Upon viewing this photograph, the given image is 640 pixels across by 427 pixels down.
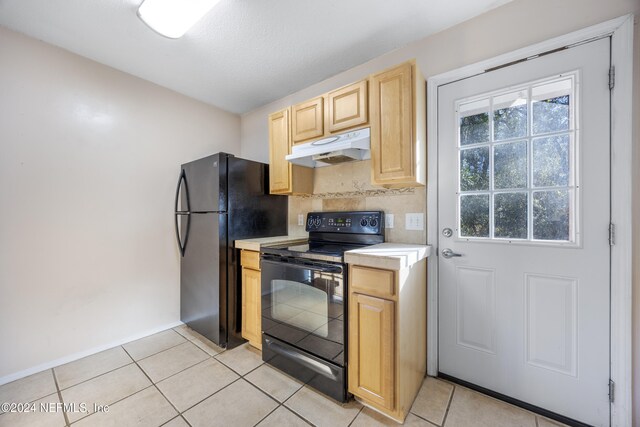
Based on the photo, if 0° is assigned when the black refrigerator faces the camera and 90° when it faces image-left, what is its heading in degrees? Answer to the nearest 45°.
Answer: approximately 45°

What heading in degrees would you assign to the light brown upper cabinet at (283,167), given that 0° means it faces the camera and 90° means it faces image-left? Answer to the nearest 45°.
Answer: approximately 45°

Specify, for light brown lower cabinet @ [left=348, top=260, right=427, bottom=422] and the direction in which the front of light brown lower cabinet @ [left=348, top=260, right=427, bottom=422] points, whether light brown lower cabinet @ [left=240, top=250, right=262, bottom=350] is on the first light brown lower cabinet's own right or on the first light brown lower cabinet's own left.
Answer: on the first light brown lower cabinet's own right

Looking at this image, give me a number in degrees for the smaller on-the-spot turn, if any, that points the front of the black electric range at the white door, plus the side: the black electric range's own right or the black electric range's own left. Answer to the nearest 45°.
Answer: approximately 135° to the black electric range's own left

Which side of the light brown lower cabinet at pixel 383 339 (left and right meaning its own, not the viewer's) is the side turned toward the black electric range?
right

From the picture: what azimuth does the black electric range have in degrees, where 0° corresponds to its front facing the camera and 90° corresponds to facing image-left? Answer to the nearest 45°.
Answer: approximately 45°

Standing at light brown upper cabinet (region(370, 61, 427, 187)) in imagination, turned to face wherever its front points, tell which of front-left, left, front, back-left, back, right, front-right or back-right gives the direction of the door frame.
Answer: back-left

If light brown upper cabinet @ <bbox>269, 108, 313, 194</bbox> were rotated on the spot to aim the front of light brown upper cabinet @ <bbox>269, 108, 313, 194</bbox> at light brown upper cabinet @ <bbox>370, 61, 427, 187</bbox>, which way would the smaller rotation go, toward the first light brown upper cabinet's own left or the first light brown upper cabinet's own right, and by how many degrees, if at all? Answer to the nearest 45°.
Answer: approximately 90° to the first light brown upper cabinet's own left

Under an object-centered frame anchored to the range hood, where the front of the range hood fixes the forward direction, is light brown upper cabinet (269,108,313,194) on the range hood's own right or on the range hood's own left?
on the range hood's own right

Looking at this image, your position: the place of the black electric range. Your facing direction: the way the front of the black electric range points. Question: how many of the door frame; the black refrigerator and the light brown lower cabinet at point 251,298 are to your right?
2
